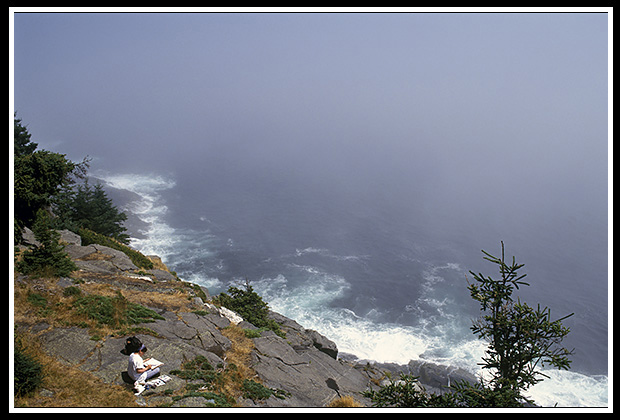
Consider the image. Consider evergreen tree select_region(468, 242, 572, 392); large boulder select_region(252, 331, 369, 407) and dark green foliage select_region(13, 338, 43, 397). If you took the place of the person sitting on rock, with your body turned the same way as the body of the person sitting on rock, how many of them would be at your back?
1

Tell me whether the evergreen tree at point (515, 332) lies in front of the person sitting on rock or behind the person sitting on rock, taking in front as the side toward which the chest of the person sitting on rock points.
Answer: in front

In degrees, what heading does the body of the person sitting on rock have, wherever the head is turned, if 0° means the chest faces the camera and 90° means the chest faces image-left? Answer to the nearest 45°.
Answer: approximately 270°

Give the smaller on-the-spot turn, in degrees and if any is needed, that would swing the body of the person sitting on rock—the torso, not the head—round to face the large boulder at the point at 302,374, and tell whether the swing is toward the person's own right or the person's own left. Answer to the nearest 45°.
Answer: approximately 45° to the person's own left

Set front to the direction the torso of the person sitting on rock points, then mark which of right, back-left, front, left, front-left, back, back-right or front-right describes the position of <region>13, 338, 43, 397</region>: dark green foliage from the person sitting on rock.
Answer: back

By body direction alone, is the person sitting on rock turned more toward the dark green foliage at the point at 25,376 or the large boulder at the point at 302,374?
the large boulder
